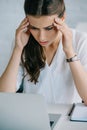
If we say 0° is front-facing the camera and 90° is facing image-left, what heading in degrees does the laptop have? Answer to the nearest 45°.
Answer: approximately 225°

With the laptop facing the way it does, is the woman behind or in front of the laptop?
in front
